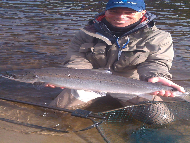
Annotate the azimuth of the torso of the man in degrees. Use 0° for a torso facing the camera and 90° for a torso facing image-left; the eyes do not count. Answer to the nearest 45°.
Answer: approximately 0°

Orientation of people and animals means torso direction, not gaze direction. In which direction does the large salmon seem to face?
to the viewer's left

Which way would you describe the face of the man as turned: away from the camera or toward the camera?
toward the camera
